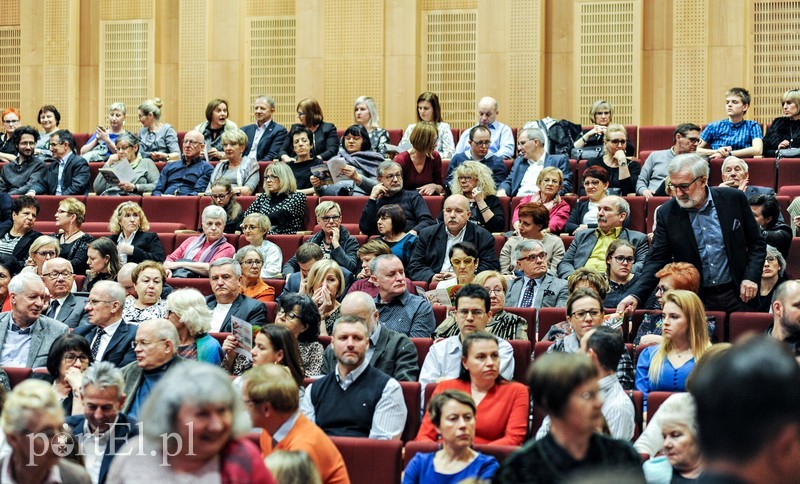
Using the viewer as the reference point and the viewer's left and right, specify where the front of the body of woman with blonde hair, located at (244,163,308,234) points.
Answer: facing the viewer and to the left of the viewer

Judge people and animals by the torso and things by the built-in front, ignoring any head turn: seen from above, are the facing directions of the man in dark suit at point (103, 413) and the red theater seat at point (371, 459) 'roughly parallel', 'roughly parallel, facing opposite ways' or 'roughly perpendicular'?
roughly parallel

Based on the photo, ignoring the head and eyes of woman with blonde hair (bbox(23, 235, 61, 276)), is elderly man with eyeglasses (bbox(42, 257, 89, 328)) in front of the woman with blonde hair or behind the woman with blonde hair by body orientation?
in front

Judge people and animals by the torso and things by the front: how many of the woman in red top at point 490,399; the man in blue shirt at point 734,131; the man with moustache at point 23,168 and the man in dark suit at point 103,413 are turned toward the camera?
4

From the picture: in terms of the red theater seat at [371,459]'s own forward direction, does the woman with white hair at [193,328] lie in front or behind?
behind

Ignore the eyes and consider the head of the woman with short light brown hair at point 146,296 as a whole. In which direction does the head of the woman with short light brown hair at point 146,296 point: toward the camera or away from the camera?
toward the camera

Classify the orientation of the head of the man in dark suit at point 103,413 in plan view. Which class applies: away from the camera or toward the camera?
toward the camera

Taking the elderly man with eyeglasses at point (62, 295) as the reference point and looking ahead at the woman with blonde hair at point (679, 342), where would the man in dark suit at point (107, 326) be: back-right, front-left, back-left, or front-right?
front-right

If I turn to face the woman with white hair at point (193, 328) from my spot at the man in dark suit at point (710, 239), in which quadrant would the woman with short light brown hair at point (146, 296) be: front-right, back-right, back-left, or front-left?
front-right

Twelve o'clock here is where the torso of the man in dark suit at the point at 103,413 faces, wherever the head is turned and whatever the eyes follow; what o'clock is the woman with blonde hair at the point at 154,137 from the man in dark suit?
The woman with blonde hair is roughly at 6 o'clock from the man in dark suit.

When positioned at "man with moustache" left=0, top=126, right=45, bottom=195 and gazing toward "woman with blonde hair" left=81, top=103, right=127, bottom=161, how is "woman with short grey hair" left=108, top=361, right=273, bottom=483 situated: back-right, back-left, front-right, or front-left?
back-right

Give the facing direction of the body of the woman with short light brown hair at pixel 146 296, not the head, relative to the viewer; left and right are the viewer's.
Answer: facing the viewer

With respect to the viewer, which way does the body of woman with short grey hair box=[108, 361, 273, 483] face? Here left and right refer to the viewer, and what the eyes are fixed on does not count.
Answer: facing the viewer and to the right of the viewer

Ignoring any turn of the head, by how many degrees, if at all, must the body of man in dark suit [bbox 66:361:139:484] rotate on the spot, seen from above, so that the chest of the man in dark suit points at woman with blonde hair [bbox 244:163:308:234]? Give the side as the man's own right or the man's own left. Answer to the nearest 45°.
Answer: approximately 180°
